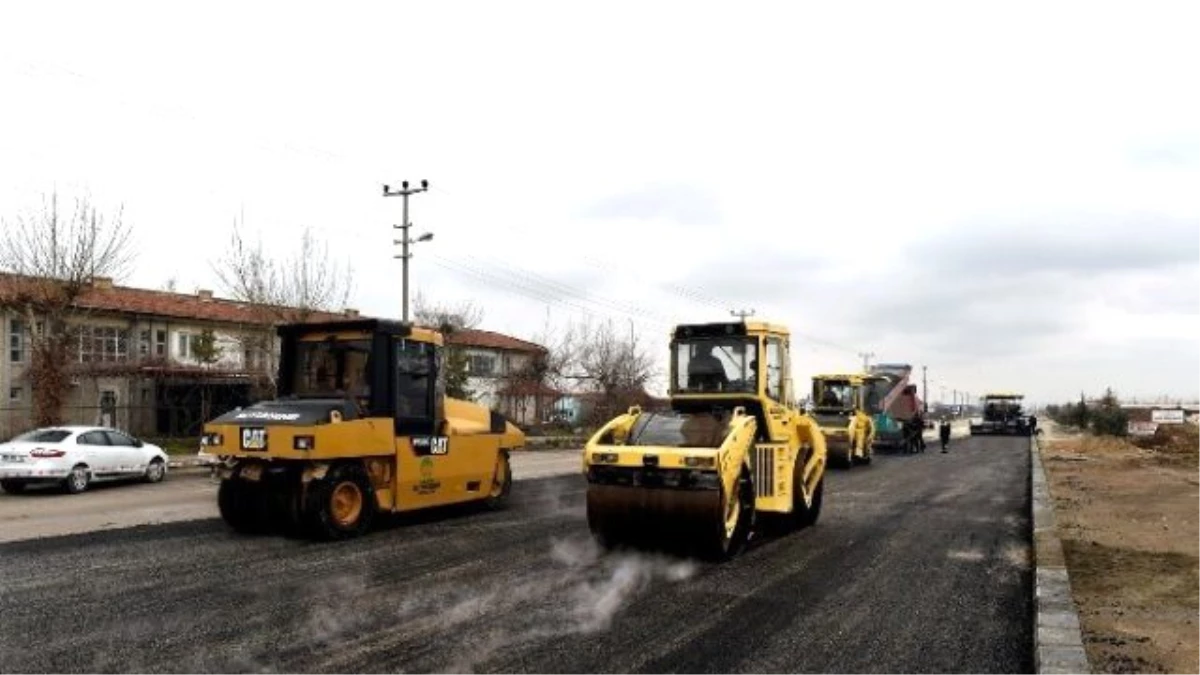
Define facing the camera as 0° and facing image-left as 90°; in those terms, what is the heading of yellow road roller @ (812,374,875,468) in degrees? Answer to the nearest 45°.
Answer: approximately 45°

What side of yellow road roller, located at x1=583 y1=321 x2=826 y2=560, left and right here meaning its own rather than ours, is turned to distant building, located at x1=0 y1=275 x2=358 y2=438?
right

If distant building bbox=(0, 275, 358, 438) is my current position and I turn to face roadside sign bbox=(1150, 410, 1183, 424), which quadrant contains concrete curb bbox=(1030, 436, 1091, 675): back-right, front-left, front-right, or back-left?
front-right

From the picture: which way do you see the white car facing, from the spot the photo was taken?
facing away from the viewer and to the right of the viewer

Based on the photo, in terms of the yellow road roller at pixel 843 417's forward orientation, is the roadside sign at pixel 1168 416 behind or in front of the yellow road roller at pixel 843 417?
behind
